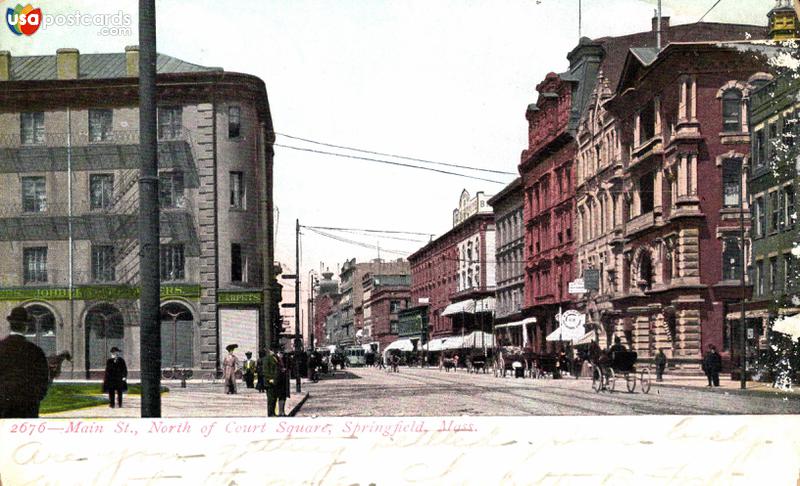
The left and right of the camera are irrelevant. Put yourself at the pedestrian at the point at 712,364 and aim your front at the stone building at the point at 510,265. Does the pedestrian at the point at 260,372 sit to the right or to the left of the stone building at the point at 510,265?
left

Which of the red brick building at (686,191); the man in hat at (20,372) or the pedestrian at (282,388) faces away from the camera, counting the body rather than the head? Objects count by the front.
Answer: the man in hat

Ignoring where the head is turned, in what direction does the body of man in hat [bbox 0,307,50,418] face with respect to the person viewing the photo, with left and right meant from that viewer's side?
facing away from the viewer

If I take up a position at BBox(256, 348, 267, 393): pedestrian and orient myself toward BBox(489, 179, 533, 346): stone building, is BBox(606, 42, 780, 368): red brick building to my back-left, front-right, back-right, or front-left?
front-right

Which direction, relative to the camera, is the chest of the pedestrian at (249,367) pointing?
toward the camera

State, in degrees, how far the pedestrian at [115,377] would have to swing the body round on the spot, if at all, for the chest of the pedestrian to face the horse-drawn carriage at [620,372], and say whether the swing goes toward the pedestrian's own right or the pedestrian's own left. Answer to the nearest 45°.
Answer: approximately 90° to the pedestrian's own left

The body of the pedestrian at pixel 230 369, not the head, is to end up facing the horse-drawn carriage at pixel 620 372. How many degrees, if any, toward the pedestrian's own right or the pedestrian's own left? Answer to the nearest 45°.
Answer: approximately 90° to the pedestrian's own left

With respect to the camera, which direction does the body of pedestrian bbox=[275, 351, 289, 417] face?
toward the camera

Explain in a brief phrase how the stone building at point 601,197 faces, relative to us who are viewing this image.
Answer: facing the viewer and to the left of the viewer

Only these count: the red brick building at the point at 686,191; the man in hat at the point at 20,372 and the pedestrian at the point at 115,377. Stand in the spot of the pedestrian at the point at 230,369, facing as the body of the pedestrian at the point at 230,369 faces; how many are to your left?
1

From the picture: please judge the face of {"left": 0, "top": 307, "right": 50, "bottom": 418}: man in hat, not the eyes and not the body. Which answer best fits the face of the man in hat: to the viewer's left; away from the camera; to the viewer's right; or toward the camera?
away from the camera
